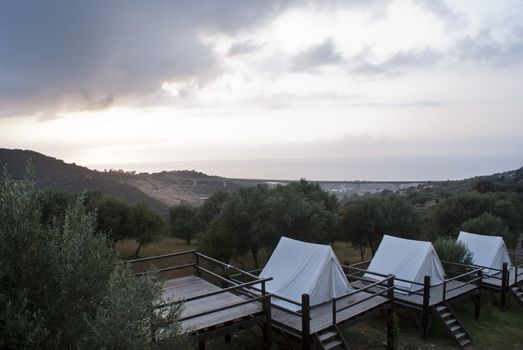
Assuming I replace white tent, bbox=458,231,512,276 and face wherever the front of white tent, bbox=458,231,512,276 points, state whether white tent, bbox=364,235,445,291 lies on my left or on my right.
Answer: on my right

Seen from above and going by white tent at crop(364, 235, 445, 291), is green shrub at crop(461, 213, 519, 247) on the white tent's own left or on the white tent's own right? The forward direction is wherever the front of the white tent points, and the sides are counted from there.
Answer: on the white tent's own left

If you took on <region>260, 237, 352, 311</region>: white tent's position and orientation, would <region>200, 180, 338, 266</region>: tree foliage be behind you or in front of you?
behind

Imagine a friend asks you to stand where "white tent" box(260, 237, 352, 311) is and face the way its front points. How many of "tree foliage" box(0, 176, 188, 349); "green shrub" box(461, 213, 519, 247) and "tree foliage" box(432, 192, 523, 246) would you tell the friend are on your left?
2

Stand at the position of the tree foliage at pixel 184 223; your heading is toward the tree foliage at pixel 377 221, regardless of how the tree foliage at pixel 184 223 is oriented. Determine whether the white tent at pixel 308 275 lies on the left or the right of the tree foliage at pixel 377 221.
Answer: right

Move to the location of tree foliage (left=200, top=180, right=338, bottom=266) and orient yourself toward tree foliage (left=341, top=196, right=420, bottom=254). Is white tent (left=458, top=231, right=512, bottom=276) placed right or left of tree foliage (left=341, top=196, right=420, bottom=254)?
right
